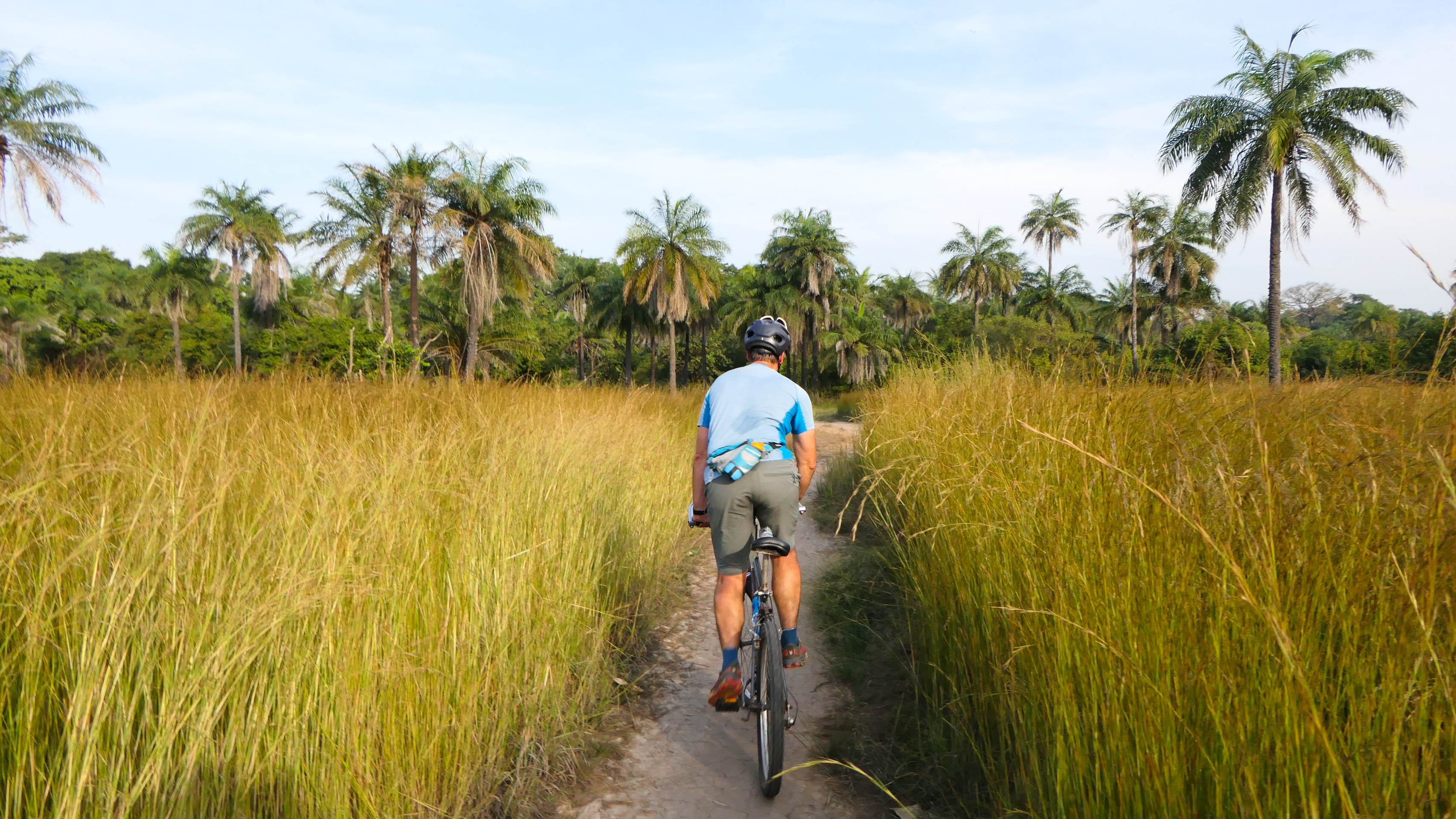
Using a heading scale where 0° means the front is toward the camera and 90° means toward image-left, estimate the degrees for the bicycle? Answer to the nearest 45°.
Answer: approximately 180°

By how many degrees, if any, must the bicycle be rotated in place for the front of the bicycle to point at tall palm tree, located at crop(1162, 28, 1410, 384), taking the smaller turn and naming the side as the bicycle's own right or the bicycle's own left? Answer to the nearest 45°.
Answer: approximately 45° to the bicycle's own right

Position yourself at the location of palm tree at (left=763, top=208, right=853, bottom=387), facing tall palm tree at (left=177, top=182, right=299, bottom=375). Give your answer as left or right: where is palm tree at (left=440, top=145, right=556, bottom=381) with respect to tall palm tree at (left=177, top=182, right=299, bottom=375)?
left

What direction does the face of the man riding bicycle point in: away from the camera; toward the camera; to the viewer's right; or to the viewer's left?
away from the camera

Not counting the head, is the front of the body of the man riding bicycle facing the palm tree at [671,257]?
yes

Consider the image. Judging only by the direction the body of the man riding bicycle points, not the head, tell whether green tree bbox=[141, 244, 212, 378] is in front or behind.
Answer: in front

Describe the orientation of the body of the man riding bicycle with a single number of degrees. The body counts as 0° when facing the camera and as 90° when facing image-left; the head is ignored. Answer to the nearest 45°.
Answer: approximately 180°

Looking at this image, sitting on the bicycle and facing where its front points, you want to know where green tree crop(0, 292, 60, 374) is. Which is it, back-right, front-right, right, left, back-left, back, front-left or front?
front-left
